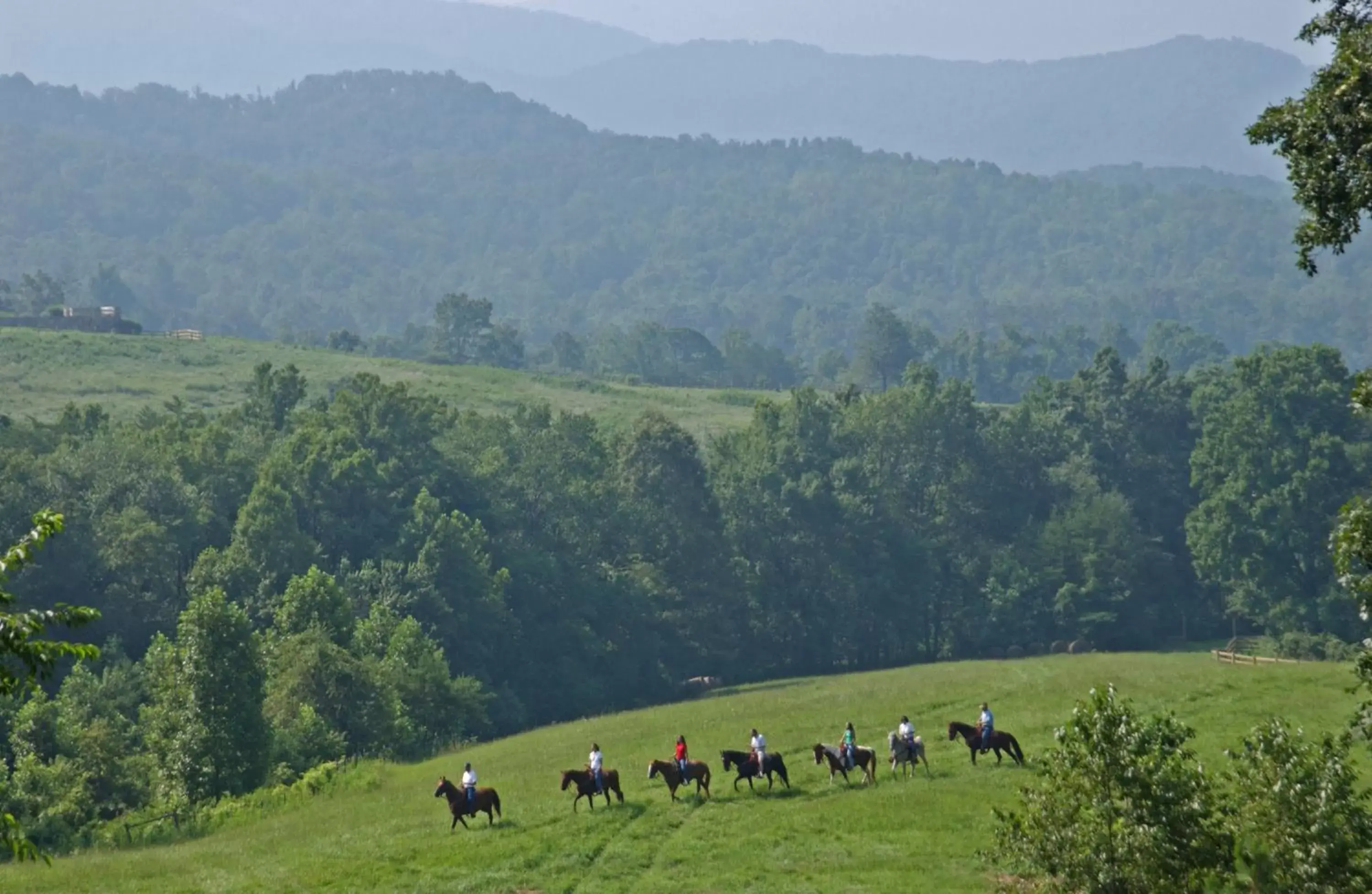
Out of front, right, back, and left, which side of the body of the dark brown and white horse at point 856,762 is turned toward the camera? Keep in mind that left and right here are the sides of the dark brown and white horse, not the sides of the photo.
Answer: left

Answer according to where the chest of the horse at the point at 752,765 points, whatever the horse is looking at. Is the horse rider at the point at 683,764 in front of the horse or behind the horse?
in front

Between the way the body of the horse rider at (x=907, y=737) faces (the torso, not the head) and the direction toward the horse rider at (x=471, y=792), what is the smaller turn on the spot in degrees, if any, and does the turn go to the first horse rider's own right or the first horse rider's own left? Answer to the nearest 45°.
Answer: approximately 45° to the first horse rider's own right

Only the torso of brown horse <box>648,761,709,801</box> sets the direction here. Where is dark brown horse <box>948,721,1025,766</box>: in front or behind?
behind

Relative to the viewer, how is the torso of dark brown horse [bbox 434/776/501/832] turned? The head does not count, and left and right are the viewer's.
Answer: facing to the left of the viewer

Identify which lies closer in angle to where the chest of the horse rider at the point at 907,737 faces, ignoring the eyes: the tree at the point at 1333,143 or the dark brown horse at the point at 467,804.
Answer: the dark brown horse

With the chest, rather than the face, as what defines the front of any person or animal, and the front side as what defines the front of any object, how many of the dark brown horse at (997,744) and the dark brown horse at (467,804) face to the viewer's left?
2

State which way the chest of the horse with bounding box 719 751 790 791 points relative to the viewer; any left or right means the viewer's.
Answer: facing to the left of the viewer

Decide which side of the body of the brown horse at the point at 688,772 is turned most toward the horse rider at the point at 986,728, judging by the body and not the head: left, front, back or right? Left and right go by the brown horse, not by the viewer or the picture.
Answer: back

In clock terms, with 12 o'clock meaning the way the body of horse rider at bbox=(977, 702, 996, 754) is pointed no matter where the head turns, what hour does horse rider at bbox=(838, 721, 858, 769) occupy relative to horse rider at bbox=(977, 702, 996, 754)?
horse rider at bbox=(838, 721, 858, 769) is roughly at 11 o'clock from horse rider at bbox=(977, 702, 996, 754).

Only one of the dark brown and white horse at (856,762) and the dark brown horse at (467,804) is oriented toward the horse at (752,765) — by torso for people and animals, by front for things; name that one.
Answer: the dark brown and white horse at (856,762)

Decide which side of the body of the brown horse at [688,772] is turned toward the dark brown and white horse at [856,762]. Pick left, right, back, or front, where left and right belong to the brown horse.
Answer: back

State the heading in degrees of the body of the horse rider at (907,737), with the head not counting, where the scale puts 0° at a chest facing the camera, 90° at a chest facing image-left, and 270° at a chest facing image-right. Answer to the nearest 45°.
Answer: approximately 45°

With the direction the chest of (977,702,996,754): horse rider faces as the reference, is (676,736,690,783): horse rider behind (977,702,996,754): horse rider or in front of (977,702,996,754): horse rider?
in front

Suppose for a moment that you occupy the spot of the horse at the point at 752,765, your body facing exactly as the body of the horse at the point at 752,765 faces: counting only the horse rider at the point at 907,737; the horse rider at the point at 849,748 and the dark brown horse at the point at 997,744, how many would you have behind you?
3

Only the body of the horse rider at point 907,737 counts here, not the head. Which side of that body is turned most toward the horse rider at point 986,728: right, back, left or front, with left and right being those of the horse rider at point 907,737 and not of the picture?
back

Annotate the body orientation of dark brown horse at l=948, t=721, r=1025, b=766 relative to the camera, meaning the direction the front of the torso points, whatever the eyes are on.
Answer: to the viewer's left

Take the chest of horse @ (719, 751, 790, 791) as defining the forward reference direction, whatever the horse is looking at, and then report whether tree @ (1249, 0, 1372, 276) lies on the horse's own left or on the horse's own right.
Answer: on the horse's own left
